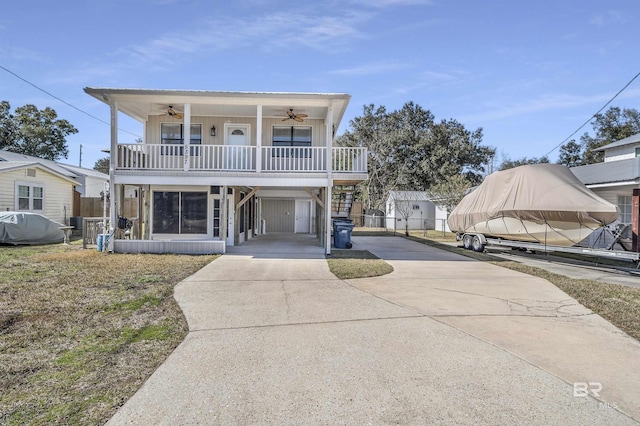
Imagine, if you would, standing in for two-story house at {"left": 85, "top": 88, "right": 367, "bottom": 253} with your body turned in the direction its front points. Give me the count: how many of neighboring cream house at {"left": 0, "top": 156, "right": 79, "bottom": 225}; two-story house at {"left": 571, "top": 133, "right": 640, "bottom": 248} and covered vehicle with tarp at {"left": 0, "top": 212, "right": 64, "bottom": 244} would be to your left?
1

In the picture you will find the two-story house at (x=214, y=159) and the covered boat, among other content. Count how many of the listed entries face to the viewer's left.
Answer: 0

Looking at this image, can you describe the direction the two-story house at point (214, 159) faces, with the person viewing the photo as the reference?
facing the viewer

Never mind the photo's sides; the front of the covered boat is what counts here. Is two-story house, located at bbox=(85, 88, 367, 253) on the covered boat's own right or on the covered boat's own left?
on the covered boat's own right

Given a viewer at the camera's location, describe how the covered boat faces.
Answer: facing the viewer and to the right of the viewer
